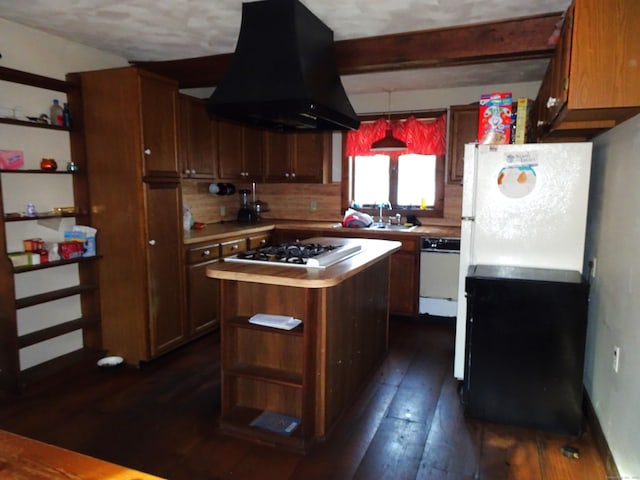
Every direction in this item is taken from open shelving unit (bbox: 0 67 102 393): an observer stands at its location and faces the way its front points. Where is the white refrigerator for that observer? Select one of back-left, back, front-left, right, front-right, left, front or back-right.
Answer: front

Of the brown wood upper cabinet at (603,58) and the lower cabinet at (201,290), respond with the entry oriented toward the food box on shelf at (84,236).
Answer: the brown wood upper cabinet

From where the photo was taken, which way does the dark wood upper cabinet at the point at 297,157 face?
toward the camera

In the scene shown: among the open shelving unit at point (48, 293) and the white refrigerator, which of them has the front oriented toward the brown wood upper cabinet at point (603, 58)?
the open shelving unit

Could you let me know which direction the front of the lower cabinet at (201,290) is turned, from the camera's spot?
facing the viewer and to the right of the viewer

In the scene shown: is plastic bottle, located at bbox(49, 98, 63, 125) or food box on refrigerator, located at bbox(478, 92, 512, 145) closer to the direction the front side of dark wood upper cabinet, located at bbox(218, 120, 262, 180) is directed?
the food box on refrigerator

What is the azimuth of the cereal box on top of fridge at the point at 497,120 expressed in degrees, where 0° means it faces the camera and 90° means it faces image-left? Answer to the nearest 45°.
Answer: approximately 0°

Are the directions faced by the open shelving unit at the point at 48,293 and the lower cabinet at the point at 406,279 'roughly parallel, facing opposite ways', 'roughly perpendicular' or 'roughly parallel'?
roughly perpendicular

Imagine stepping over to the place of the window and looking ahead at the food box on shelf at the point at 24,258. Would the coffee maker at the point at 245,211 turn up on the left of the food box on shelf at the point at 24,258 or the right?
right

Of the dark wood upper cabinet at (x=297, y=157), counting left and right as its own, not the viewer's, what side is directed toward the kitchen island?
front

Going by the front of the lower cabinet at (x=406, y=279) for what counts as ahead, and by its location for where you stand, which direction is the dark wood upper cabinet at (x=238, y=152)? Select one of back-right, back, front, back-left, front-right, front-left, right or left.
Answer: right

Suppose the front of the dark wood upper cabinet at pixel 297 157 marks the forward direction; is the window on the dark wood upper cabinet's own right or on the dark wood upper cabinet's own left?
on the dark wood upper cabinet's own left

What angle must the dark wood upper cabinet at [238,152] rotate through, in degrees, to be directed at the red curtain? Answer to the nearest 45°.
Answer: approximately 45° to its left

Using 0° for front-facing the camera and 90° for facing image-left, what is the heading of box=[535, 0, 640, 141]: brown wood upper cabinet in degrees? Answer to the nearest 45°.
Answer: approximately 90°

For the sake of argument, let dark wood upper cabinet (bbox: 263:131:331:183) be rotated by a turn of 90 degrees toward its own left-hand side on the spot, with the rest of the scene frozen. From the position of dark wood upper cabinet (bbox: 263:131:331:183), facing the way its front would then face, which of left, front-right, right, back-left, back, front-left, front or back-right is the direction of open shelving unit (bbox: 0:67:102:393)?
back-right

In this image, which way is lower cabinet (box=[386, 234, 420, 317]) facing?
toward the camera
